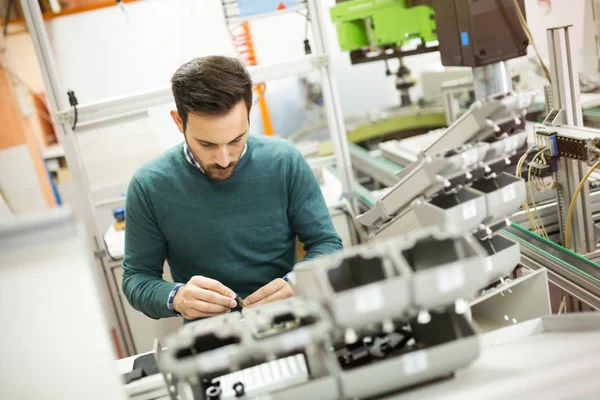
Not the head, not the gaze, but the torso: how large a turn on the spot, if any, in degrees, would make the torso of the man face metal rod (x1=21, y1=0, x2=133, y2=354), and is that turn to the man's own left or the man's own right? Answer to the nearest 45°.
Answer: approximately 135° to the man's own right

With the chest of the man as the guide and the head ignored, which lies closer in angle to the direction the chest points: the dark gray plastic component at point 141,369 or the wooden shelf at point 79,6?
the dark gray plastic component

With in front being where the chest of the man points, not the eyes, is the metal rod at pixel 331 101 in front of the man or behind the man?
behind

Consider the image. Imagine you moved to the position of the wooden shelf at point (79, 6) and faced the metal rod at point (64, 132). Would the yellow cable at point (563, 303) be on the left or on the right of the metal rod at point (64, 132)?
left

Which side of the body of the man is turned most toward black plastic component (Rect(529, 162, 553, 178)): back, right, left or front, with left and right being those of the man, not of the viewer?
left

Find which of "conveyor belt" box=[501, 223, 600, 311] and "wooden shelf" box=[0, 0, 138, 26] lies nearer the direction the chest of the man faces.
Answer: the conveyor belt

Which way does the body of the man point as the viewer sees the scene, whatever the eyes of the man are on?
toward the camera

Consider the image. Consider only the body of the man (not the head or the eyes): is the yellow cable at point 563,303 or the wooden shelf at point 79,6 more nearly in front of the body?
the yellow cable

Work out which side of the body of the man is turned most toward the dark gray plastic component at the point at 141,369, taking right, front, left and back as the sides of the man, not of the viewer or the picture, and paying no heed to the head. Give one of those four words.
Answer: front

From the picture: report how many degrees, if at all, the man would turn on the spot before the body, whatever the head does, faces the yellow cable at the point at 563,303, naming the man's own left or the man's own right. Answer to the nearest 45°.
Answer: approximately 90° to the man's own left

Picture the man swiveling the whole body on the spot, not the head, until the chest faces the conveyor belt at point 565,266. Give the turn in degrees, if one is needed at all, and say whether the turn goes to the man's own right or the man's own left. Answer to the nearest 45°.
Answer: approximately 90° to the man's own left
